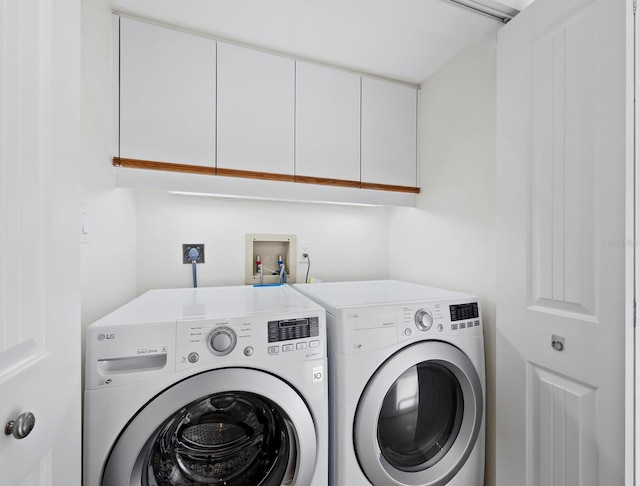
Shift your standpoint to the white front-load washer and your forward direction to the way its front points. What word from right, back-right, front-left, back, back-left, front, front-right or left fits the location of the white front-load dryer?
left

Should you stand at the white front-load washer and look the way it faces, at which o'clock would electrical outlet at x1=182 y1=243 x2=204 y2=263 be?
The electrical outlet is roughly at 6 o'clock from the white front-load washer.

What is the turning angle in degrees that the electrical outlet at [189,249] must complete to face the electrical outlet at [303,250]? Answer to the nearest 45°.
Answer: approximately 90° to its left

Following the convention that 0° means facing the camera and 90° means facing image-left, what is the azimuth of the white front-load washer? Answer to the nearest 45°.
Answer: approximately 0°

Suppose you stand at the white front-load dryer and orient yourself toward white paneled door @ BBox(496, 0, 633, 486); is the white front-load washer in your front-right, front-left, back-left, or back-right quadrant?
back-right

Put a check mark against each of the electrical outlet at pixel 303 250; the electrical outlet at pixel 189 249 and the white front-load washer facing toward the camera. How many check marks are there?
3

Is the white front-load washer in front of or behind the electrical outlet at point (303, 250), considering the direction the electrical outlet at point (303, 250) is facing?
in front

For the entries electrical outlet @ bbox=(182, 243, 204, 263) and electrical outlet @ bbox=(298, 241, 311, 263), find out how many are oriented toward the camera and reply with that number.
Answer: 2
